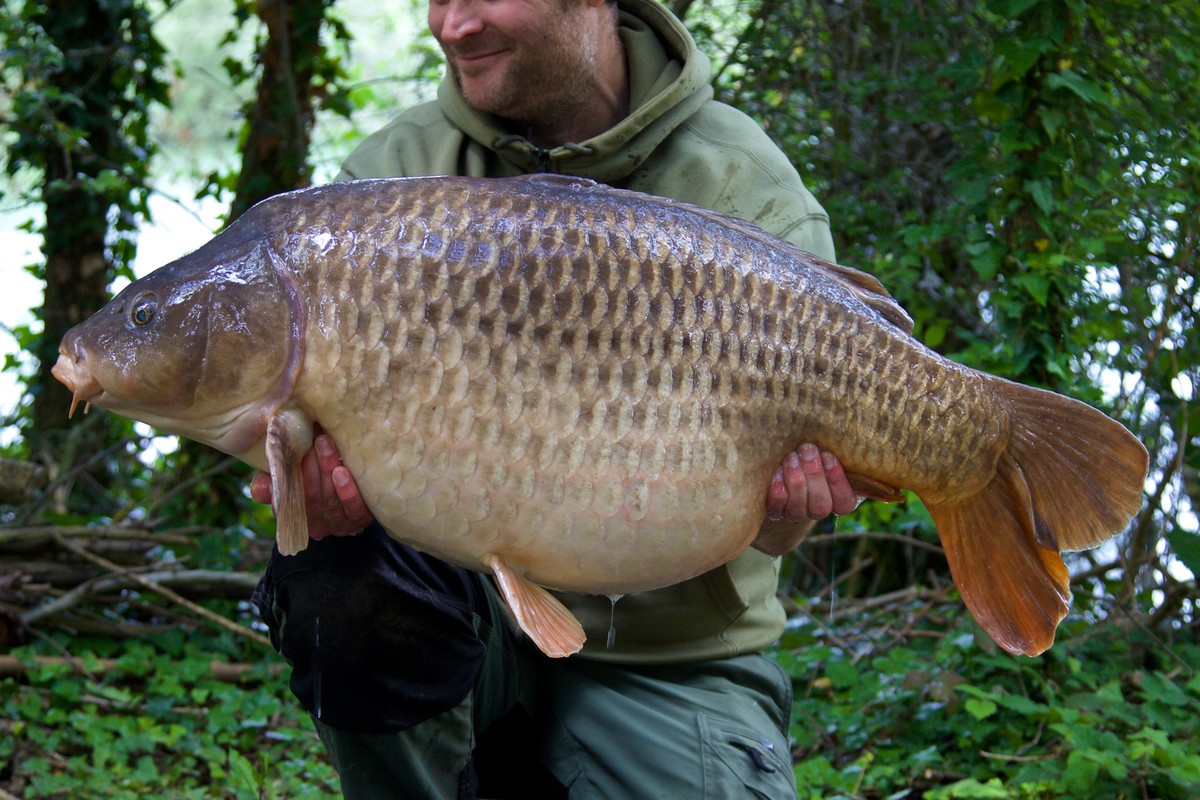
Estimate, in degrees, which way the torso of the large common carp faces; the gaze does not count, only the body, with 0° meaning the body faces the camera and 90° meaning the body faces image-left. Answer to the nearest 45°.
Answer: approximately 90°

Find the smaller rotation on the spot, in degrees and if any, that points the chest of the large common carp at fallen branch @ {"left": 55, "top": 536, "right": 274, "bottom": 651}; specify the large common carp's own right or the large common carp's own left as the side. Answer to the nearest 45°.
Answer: approximately 45° to the large common carp's own right

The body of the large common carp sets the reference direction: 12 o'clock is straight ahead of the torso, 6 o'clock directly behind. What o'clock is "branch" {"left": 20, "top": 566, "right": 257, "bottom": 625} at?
The branch is roughly at 2 o'clock from the large common carp.

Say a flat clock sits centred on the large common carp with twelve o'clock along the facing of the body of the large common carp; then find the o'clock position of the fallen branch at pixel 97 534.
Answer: The fallen branch is roughly at 2 o'clock from the large common carp.
